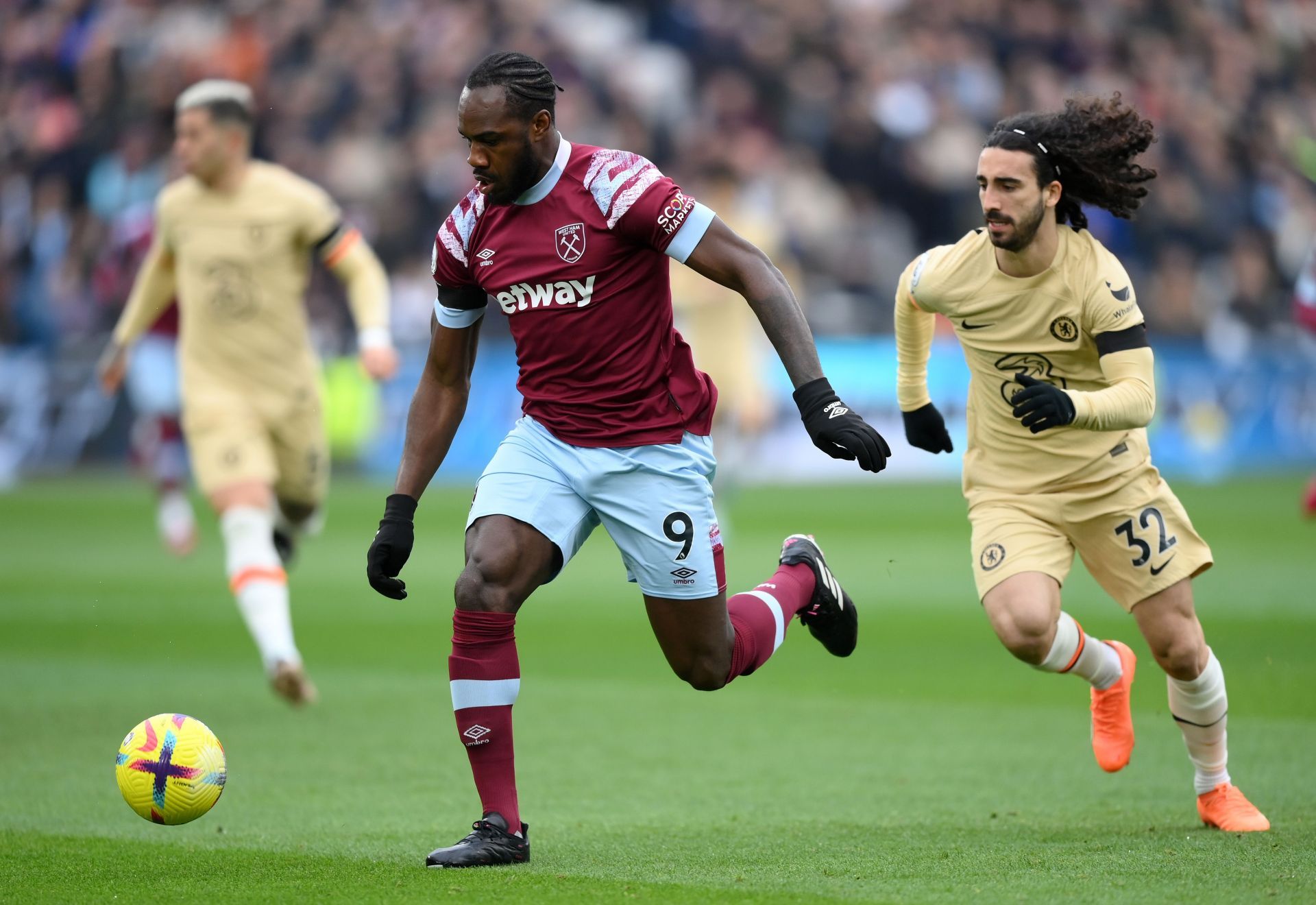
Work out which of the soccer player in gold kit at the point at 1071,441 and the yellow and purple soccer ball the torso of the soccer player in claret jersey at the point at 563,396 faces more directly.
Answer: the yellow and purple soccer ball

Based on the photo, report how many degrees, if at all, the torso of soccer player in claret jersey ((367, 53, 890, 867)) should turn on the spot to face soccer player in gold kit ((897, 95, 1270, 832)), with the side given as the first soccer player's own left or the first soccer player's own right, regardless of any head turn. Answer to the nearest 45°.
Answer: approximately 135° to the first soccer player's own left

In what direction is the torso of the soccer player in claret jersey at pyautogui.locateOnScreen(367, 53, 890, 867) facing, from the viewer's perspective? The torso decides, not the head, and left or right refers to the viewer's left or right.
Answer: facing the viewer and to the left of the viewer

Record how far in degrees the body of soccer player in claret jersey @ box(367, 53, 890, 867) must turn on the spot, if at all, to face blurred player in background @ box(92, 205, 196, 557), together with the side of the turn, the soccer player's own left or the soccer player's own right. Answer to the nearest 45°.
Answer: approximately 90° to the soccer player's own right

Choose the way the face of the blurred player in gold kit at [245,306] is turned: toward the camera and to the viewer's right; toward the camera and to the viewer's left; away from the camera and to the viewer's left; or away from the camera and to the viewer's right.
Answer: toward the camera and to the viewer's left

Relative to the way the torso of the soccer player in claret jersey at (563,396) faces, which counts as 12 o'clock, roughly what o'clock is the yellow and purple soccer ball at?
The yellow and purple soccer ball is roughly at 2 o'clock from the soccer player in claret jersey.

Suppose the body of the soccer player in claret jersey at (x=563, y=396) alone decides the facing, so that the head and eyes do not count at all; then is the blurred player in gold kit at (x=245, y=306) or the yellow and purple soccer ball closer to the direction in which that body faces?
the yellow and purple soccer ball

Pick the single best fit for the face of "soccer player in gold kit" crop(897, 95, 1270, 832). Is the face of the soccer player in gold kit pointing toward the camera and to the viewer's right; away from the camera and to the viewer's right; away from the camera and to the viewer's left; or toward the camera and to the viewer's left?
toward the camera and to the viewer's left

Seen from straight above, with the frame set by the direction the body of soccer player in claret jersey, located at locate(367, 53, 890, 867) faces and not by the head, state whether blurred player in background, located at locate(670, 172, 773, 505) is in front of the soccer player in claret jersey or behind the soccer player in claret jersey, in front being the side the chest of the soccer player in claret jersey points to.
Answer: behind
